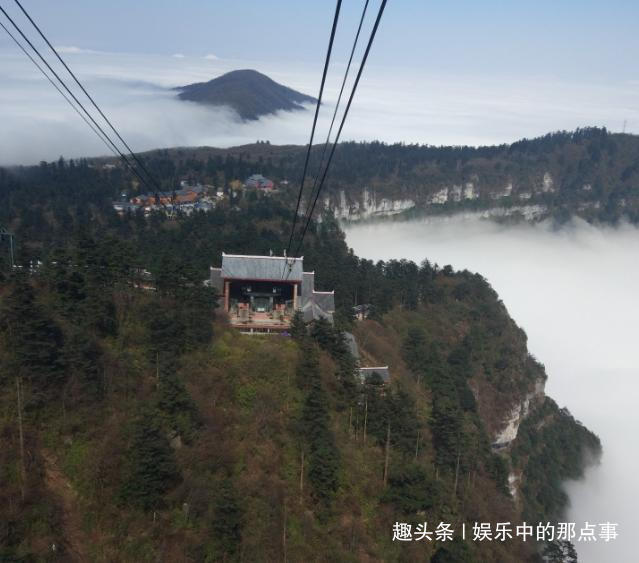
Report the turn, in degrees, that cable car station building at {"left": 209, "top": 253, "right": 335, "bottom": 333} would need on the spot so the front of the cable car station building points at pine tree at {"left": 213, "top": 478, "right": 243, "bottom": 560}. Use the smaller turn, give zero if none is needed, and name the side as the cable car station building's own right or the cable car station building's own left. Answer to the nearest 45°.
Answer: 0° — it already faces it

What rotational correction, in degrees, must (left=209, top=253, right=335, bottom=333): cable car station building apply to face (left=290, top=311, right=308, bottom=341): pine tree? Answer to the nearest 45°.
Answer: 0° — it already faces it

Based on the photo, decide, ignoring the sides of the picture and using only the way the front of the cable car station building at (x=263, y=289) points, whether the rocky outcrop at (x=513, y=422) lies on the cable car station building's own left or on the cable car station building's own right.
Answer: on the cable car station building's own left

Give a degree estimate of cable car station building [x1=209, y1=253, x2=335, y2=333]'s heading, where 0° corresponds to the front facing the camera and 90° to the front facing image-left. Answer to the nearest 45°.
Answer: approximately 0°

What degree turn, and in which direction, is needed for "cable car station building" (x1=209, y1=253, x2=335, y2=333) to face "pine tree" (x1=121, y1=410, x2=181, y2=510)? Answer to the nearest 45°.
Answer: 0° — it already faces it

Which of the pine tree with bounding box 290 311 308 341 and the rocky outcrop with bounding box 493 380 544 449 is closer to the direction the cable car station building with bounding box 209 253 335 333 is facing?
the pine tree
